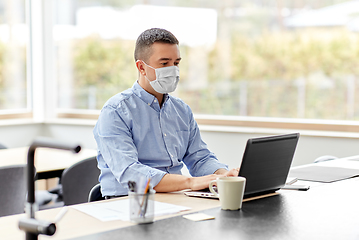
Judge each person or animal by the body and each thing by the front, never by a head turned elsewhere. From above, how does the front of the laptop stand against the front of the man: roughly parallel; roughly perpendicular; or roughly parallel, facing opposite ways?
roughly parallel, facing opposite ways

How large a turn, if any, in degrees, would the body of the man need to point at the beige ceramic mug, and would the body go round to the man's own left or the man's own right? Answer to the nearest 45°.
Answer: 0° — they already face it

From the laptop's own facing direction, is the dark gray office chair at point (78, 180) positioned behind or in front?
in front

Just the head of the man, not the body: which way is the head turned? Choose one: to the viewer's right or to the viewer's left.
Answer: to the viewer's right

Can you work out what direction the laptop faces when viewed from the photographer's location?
facing away from the viewer and to the left of the viewer

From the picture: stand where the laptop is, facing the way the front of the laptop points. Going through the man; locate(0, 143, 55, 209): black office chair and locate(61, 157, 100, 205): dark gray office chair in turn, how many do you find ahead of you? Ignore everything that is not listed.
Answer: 3

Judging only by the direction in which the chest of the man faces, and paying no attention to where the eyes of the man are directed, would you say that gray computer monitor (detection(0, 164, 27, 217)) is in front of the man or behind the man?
behind

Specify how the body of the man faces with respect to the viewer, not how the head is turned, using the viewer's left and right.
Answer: facing the viewer and to the right of the viewer

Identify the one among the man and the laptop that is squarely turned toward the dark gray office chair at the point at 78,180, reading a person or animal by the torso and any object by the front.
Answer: the laptop

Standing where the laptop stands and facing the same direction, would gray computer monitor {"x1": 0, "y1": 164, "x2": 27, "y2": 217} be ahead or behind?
ahead

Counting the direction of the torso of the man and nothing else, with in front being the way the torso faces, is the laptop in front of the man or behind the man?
in front

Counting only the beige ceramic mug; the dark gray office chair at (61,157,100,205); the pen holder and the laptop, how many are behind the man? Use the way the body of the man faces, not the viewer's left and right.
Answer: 1

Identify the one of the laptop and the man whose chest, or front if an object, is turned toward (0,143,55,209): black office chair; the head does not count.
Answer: the laptop
